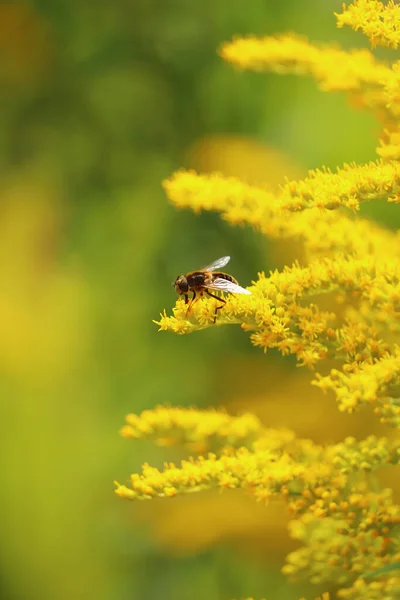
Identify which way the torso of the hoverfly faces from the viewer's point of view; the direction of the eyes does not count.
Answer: to the viewer's left
